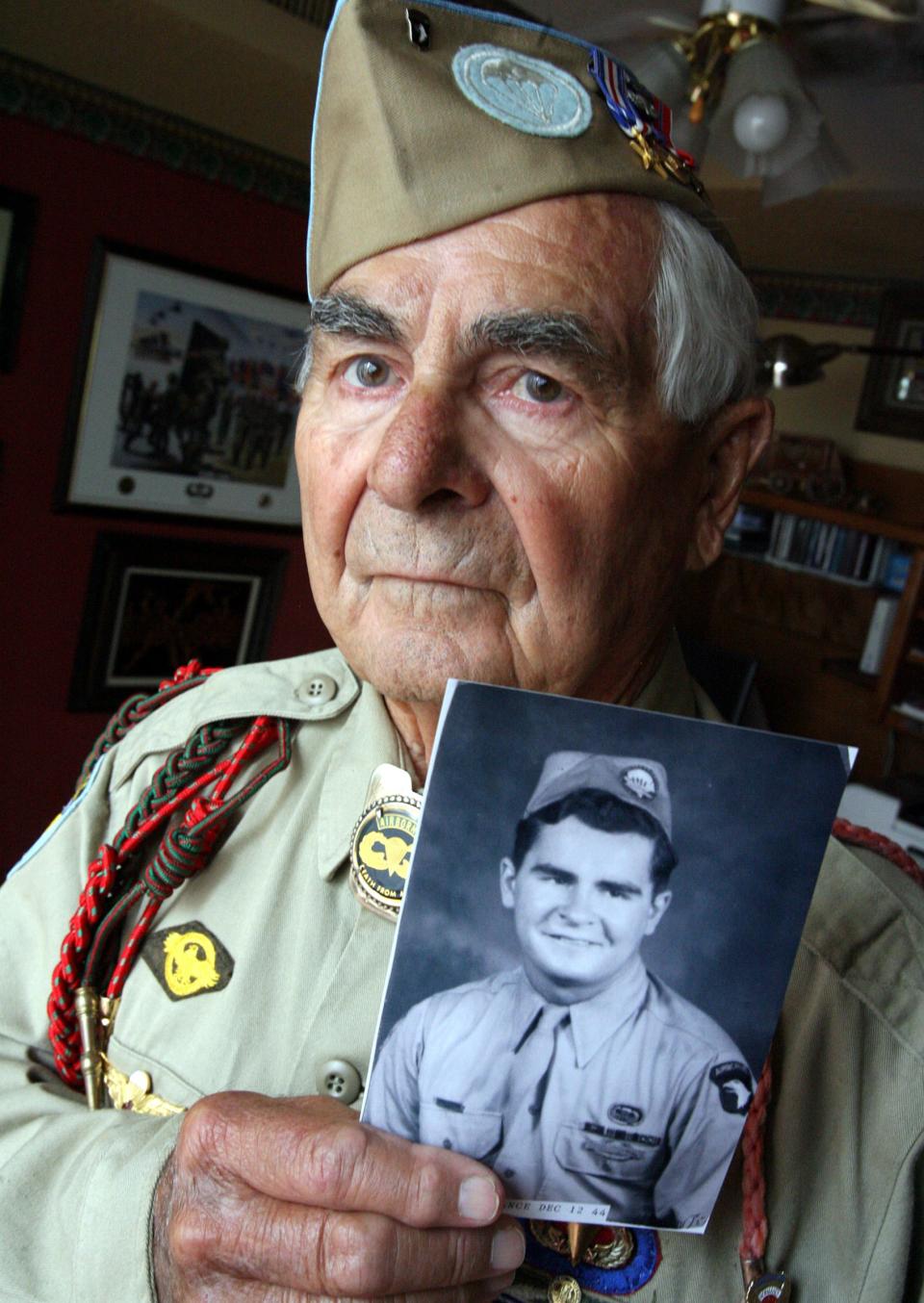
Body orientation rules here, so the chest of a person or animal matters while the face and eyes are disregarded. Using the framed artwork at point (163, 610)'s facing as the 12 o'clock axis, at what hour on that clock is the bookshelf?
The bookshelf is roughly at 10 o'clock from the framed artwork.

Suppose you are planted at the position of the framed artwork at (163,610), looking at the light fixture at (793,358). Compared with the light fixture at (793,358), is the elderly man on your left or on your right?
right

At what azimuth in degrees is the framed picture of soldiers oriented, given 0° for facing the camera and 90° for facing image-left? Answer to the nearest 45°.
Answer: approximately 315°

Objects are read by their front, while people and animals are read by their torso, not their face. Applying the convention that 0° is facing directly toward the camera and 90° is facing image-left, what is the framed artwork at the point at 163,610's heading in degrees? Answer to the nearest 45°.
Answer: approximately 315°

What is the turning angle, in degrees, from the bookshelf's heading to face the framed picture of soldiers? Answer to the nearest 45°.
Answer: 0° — it already faces it
